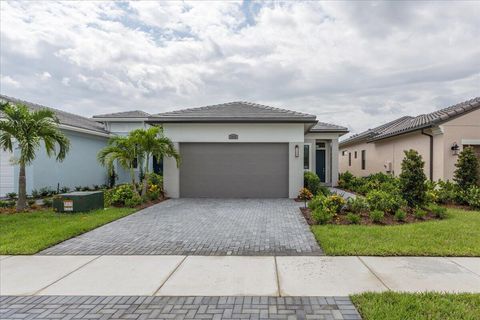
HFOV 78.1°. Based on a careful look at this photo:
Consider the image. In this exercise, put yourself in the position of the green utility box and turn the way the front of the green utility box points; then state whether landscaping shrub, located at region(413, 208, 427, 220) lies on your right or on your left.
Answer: on your left

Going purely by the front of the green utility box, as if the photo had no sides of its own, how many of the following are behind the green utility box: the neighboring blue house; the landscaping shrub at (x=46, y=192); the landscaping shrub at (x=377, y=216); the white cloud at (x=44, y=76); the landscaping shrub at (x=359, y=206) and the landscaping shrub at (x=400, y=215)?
3

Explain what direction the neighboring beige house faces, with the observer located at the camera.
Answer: facing the viewer and to the right of the viewer

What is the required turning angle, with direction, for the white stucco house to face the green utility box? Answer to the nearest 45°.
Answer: approximately 45° to its right

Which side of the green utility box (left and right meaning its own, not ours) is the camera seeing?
front

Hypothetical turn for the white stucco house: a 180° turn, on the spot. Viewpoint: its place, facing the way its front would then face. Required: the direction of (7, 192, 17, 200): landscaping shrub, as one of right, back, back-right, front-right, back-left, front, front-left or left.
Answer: left

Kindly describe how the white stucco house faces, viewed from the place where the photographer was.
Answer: facing the viewer

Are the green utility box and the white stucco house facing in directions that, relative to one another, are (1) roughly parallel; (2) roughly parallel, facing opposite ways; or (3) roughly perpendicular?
roughly parallel

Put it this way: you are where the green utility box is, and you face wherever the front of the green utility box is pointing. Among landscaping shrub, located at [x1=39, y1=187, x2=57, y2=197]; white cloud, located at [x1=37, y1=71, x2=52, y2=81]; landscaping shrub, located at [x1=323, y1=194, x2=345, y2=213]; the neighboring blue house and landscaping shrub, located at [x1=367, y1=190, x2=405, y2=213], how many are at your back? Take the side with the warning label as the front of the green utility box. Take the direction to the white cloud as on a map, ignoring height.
3

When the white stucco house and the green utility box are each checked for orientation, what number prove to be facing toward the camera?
2

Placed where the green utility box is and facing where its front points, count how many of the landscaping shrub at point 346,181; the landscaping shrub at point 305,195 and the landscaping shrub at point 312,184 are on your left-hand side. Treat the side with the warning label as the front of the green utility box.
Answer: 3

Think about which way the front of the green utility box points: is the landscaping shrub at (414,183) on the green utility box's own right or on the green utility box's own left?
on the green utility box's own left

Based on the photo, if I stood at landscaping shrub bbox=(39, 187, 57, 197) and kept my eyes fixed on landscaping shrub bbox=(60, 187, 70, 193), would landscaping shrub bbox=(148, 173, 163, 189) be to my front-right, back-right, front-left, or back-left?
front-right

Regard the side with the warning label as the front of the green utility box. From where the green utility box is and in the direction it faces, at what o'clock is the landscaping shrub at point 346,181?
The landscaping shrub is roughly at 9 o'clock from the green utility box.

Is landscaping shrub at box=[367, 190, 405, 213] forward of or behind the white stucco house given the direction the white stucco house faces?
forward

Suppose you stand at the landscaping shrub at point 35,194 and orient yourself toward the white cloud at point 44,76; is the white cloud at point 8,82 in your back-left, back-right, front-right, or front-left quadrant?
front-left

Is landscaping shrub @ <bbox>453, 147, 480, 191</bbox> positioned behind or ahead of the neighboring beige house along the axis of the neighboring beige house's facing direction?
ahead

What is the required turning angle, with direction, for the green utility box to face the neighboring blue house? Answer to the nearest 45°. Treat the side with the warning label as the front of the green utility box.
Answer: approximately 180°
